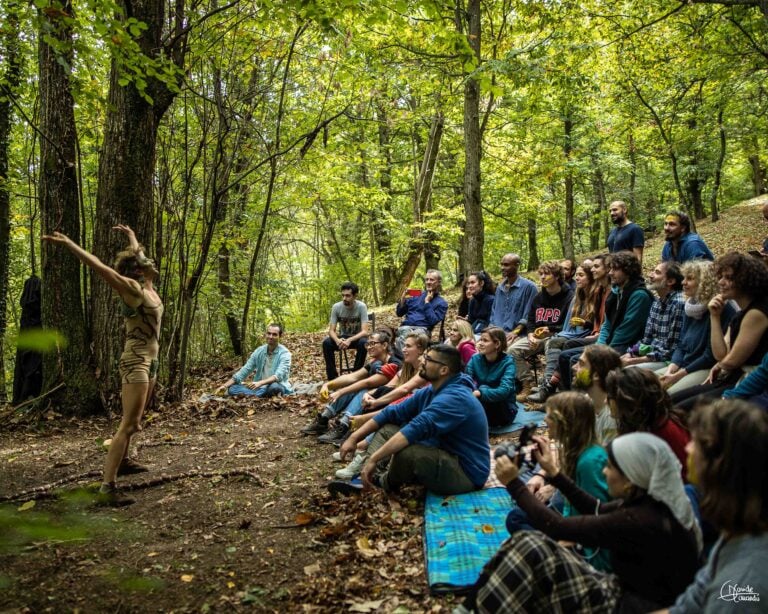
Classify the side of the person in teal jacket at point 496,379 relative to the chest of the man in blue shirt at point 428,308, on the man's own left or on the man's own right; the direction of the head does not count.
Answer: on the man's own left

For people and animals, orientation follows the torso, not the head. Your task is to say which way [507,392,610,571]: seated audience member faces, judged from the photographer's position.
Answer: facing to the left of the viewer

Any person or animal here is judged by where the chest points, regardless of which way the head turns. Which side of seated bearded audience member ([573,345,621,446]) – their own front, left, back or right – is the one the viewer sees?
left

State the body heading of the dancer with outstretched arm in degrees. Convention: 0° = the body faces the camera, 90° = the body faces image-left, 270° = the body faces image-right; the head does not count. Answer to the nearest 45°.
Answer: approximately 270°

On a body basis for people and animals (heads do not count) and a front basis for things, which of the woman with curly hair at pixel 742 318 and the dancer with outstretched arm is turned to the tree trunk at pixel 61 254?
the woman with curly hair

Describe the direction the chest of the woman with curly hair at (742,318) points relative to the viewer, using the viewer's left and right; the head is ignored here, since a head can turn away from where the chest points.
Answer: facing to the left of the viewer

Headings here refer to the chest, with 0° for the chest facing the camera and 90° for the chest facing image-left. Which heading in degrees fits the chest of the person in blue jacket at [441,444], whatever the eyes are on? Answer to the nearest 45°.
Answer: approximately 90°

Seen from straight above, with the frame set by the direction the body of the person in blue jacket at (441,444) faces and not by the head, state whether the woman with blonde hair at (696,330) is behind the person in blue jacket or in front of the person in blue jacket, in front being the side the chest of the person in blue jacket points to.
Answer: behind
